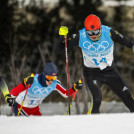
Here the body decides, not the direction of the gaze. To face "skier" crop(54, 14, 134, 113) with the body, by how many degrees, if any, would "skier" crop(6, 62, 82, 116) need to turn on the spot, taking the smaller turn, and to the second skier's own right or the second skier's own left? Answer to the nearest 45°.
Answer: approximately 45° to the second skier's own left

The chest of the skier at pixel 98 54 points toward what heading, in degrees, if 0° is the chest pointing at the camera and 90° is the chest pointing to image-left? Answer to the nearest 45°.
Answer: approximately 0°

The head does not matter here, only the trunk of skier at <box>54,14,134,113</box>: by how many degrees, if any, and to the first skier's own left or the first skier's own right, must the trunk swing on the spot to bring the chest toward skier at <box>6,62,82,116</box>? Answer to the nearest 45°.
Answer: approximately 90° to the first skier's own right
